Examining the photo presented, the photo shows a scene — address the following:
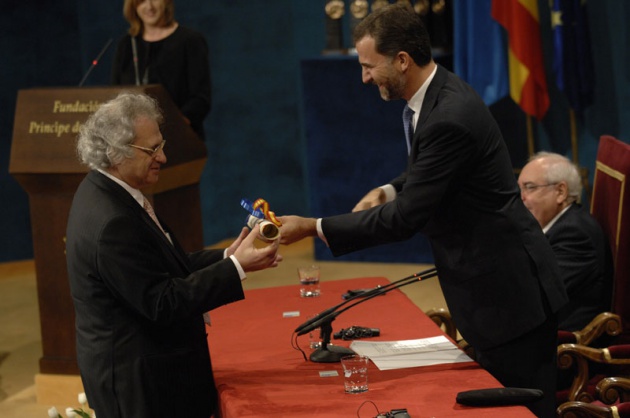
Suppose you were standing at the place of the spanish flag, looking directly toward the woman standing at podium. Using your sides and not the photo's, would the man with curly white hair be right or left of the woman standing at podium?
left

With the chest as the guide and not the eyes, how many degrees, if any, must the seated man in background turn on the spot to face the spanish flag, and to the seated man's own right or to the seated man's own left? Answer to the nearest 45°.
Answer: approximately 90° to the seated man's own right

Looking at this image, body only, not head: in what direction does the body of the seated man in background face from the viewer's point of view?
to the viewer's left

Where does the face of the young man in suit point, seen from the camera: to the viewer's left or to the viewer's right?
to the viewer's left

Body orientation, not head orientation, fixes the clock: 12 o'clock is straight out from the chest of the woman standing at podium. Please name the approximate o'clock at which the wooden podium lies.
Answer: The wooden podium is roughly at 12 o'clock from the woman standing at podium.

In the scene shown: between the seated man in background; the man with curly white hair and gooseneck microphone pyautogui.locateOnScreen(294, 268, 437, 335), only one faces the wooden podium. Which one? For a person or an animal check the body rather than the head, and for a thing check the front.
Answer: the seated man in background

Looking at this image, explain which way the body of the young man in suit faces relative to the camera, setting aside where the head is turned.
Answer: to the viewer's left

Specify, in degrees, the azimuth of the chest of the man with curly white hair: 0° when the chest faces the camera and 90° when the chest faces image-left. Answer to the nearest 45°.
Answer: approximately 270°

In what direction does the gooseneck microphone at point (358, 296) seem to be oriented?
to the viewer's right

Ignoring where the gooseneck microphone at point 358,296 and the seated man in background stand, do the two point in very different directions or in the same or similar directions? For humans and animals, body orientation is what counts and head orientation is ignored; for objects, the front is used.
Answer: very different directions
